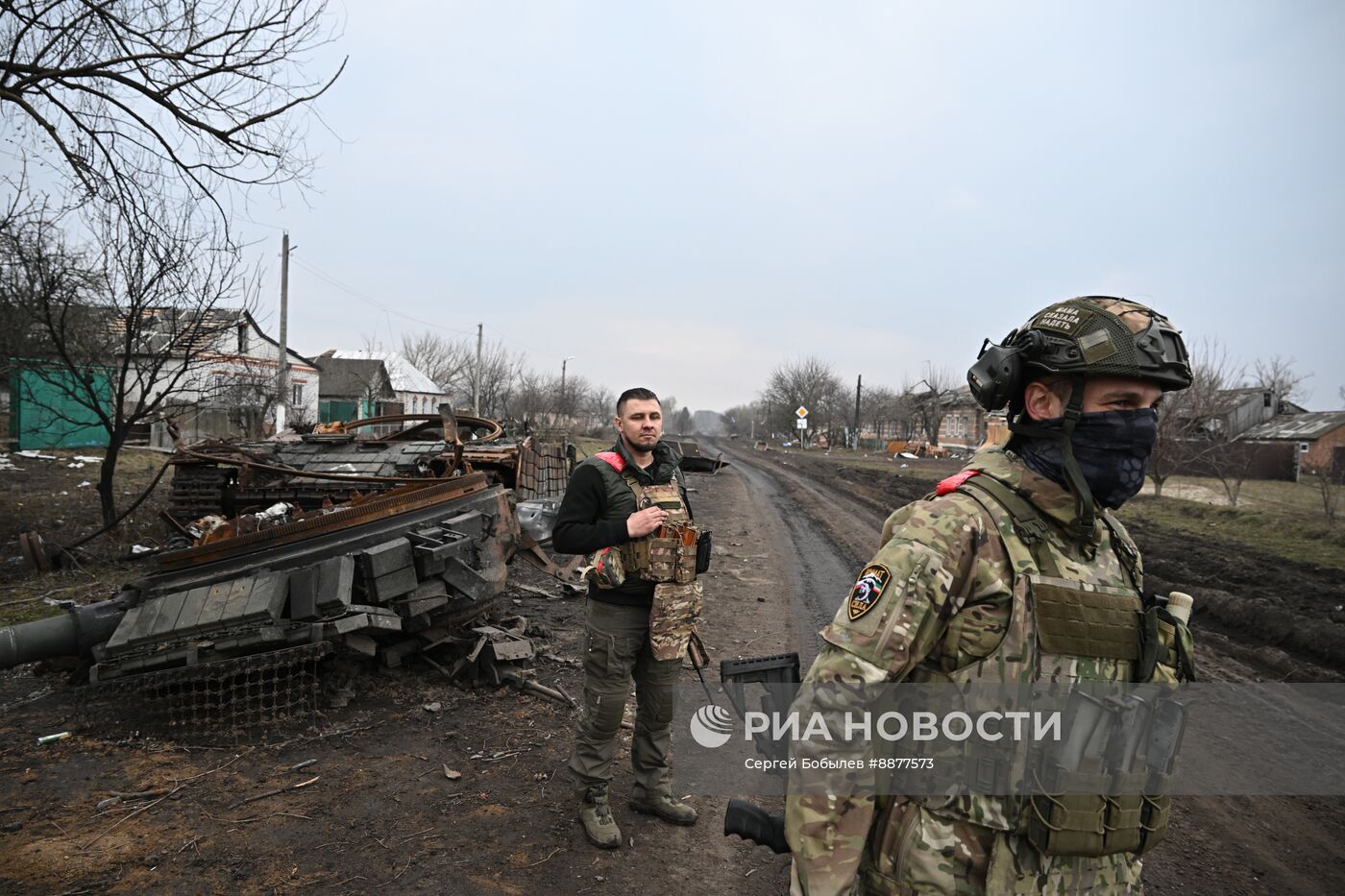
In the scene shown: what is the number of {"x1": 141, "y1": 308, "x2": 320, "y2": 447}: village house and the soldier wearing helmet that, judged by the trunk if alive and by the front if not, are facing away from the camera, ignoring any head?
0

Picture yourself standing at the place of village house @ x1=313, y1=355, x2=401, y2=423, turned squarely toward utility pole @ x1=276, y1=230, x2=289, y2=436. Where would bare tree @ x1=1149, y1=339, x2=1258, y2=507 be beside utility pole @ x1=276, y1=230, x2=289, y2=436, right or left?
left

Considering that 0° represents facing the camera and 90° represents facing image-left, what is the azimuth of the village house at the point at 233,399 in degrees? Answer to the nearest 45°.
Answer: approximately 315°

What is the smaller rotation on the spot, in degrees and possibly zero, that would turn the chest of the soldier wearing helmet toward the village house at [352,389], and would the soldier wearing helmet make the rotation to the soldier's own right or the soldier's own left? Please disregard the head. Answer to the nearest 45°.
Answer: approximately 180°

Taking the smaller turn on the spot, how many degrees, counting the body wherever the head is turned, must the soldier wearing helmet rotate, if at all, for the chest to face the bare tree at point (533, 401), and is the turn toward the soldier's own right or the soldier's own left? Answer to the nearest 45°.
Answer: approximately 180°

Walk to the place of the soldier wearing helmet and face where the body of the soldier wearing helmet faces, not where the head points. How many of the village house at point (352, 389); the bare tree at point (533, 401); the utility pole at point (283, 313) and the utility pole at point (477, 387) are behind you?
4

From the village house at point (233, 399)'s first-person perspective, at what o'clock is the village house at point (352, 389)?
the village house at point (352, 389) is roughly at 8 o'clock from the village house at point (233, 399).

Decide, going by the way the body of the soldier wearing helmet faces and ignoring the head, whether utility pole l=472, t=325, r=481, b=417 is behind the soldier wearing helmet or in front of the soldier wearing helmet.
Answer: behind

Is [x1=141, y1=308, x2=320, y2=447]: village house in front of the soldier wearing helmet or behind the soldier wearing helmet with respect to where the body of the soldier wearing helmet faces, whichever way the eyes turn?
behind

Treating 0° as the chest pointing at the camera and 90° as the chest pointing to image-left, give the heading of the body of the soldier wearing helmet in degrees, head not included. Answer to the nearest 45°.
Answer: approximately 315°

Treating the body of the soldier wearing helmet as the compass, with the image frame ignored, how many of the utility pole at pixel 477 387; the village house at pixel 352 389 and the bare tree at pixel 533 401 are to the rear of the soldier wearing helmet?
3
